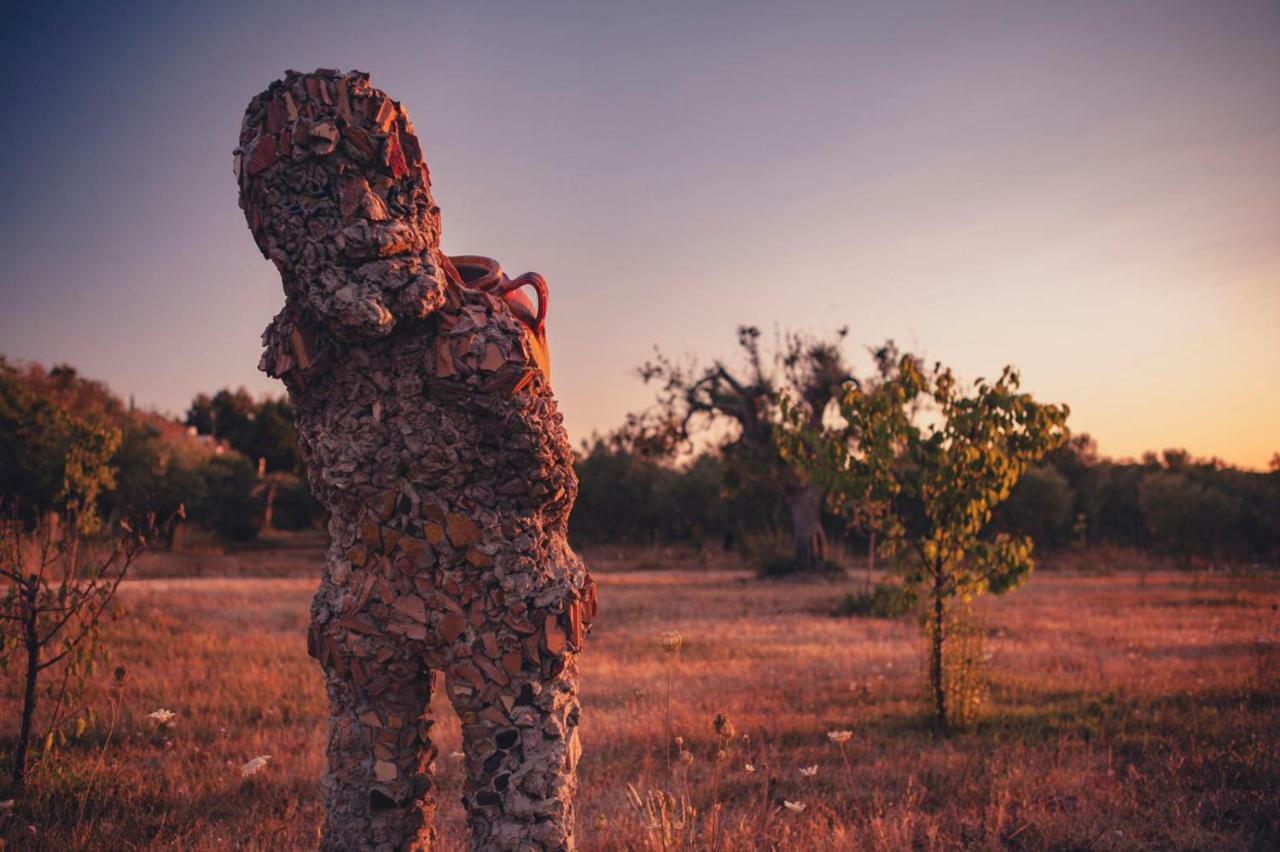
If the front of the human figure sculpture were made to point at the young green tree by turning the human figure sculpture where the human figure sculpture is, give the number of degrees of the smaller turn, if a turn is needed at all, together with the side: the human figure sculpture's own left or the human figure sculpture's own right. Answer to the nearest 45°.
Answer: approximately 135° to the human figure sculpture's own left

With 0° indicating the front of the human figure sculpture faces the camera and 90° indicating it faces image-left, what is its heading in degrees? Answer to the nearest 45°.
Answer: approximately 0°
